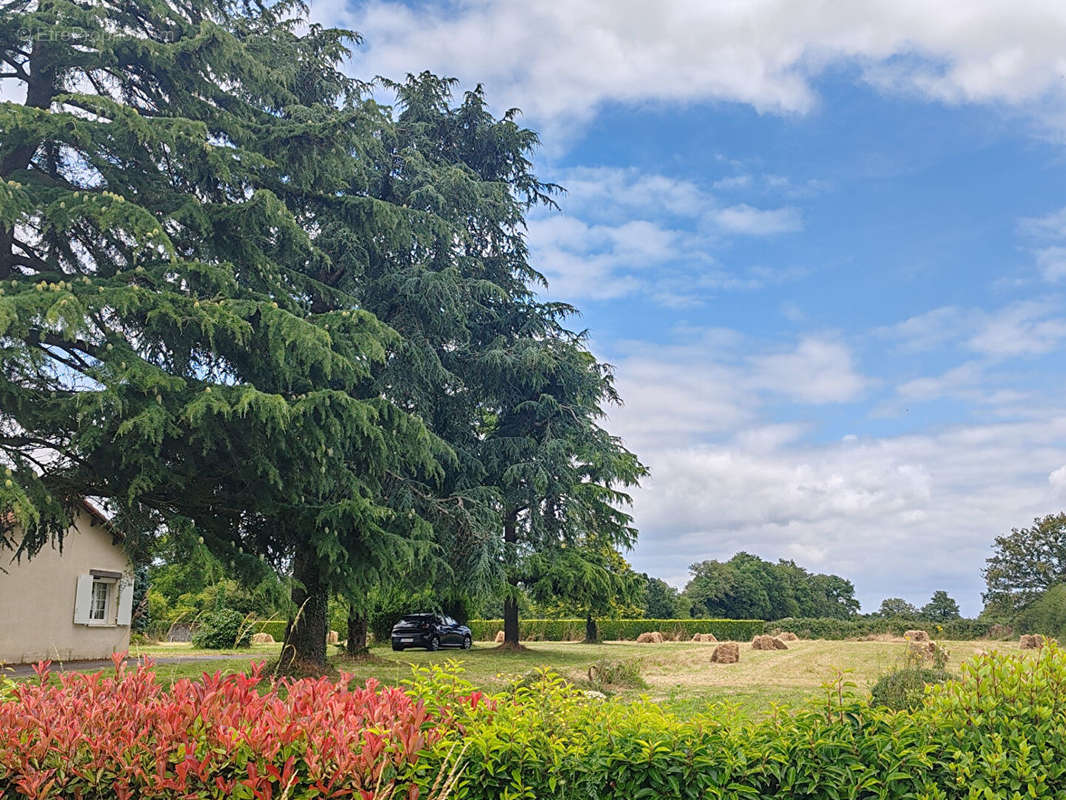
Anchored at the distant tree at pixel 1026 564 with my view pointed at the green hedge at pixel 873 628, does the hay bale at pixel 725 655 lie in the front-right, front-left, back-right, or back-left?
front-left

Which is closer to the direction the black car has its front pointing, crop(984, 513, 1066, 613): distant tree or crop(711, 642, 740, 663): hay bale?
the distant tree

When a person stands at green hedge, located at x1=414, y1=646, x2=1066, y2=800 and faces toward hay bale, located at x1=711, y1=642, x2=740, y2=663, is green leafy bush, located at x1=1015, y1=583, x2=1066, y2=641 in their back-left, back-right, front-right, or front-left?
front-right
